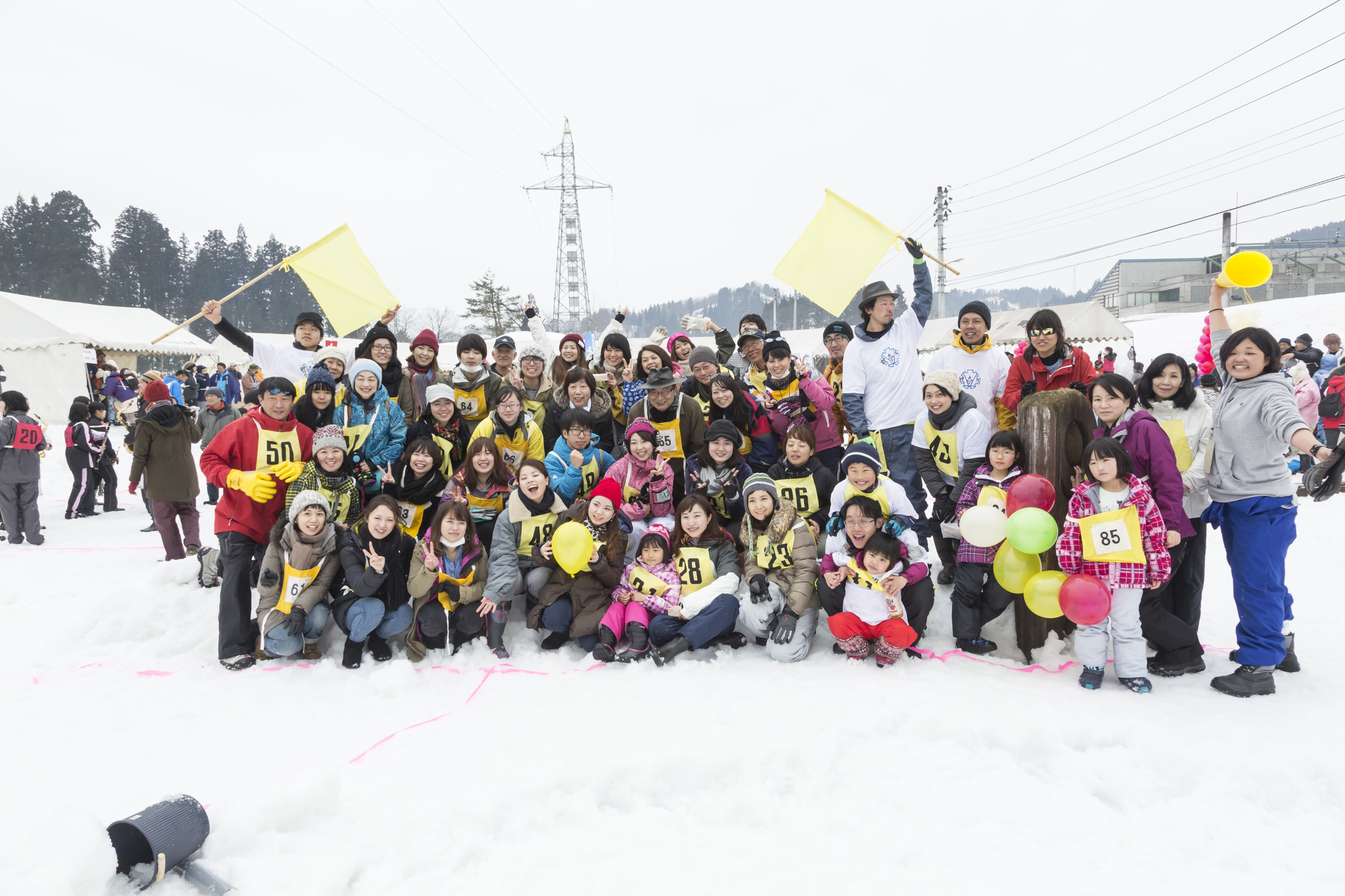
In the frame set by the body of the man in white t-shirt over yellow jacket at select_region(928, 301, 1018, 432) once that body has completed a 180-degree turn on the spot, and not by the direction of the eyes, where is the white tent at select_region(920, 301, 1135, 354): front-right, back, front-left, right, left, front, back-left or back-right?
front

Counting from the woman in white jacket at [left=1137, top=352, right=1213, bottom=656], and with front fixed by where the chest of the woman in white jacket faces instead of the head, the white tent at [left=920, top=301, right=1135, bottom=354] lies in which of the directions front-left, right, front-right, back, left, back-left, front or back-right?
back-right

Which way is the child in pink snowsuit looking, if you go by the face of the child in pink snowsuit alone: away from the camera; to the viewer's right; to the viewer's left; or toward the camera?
toward the camera

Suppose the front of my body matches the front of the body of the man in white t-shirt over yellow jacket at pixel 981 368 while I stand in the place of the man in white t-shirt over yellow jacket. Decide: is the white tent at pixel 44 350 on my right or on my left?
on my right

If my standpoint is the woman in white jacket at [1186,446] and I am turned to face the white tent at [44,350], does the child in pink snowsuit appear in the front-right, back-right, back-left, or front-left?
front-left

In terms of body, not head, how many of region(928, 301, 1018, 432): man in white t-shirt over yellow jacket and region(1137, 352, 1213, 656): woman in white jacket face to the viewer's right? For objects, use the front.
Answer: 0

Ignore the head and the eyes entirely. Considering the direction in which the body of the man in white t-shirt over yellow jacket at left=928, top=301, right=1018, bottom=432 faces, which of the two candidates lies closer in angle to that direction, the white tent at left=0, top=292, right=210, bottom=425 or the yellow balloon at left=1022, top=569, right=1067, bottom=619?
the yellow balloon

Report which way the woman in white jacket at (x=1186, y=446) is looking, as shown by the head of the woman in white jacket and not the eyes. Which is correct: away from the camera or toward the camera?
toward the camera

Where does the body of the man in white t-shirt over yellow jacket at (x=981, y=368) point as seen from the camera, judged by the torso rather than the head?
toward the camera

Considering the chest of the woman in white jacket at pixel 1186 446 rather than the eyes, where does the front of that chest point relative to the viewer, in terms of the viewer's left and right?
facing the viewer and to the left of the viewer

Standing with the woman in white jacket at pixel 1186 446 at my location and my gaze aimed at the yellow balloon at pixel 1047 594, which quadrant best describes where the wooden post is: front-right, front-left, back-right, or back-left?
front-right
